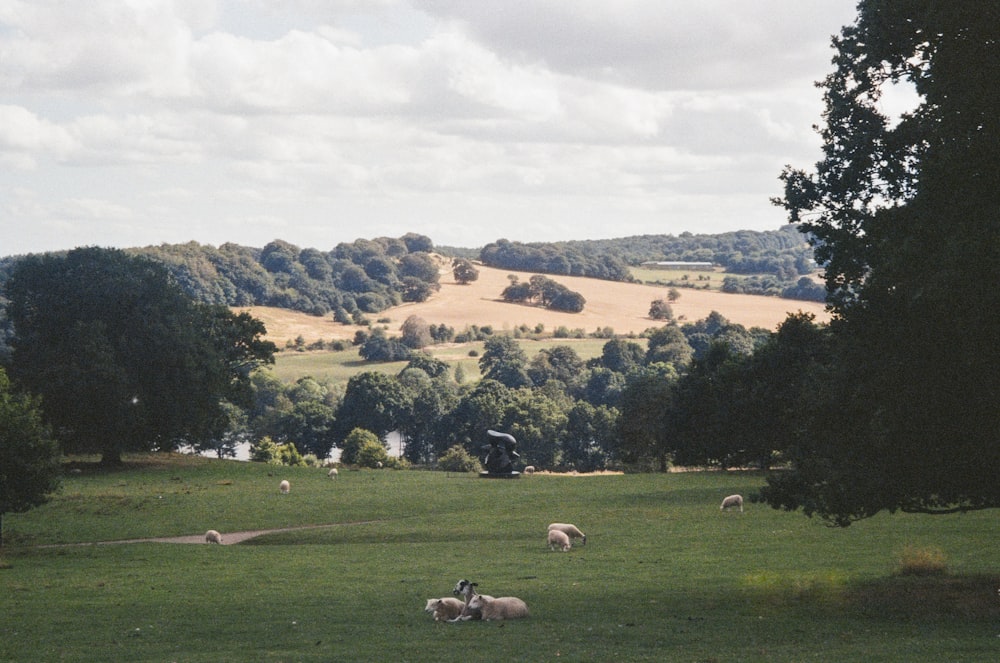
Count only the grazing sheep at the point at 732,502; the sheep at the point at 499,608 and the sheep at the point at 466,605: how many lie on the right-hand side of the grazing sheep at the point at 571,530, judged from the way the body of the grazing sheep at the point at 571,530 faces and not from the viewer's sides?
2

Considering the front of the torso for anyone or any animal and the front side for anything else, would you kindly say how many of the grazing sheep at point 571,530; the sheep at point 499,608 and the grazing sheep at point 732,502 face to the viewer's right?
1

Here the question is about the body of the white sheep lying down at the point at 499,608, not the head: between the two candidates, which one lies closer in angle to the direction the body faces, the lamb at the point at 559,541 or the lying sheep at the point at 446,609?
the lying sheep

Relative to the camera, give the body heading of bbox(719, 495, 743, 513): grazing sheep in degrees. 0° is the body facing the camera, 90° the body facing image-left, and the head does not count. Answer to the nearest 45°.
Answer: approximately 90°

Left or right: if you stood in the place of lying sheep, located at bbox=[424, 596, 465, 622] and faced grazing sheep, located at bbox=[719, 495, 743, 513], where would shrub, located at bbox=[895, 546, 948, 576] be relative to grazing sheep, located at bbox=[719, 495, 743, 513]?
right

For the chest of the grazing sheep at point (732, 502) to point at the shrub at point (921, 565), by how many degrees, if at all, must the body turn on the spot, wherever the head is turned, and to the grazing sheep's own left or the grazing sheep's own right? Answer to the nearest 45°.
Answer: approximately 90° to the grazing sheep's own left

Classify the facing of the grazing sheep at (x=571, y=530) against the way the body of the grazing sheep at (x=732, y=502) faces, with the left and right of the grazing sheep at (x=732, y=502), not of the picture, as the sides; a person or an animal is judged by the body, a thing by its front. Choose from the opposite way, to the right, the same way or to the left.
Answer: the opposite way

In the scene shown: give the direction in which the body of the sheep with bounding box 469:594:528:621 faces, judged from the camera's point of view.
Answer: to the viewer's left

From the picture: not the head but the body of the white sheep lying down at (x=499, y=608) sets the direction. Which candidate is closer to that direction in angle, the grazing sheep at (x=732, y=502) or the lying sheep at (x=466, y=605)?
the lying sheep

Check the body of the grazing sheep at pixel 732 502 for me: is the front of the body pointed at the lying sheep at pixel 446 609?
no

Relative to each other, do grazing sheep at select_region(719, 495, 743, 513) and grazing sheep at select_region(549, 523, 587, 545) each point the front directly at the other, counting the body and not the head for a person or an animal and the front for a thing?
no

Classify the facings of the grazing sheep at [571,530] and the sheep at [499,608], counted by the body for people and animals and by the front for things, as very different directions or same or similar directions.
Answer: very different directions

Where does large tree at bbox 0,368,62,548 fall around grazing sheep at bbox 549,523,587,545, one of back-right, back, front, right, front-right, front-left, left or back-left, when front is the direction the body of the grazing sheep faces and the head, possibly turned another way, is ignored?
back

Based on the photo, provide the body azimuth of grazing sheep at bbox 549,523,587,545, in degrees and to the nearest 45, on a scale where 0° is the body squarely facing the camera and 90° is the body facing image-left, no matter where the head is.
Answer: approximately 270°

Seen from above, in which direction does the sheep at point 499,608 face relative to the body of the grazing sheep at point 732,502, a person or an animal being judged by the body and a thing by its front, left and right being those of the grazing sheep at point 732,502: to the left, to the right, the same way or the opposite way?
the same way

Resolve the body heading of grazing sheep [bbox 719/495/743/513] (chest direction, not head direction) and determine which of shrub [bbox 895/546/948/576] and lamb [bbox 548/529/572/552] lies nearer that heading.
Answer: the lamb

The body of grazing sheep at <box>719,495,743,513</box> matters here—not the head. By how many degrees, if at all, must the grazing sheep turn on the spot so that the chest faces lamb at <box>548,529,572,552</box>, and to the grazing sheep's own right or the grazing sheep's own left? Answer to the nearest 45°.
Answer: approximately 45° to the grazing sheep's own left
